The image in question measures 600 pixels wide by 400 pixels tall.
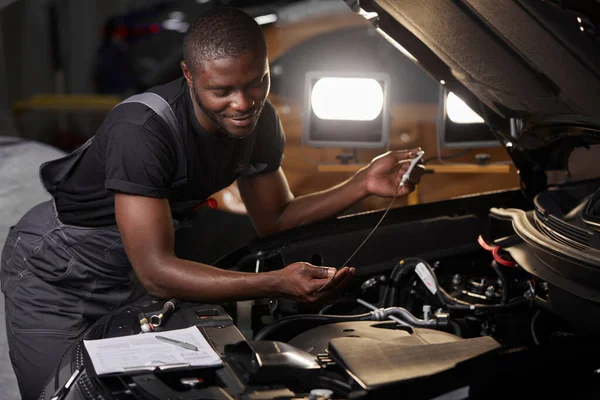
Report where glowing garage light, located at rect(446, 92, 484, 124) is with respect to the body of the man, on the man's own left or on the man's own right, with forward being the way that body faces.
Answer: on the man's own left

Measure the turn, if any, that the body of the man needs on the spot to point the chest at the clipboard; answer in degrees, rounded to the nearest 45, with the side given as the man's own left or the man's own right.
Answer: approximately 45° to the man's own right

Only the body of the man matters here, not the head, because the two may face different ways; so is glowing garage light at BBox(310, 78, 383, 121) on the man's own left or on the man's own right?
on the man's own left

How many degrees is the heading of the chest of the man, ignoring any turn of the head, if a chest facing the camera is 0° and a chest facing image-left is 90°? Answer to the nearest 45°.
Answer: approximately 315°

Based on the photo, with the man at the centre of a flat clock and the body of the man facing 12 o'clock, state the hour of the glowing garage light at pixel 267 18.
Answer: The glowing garage light is roughly at 8 o'clock from the man.
